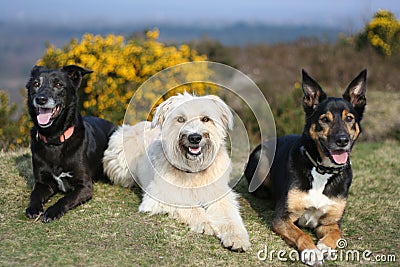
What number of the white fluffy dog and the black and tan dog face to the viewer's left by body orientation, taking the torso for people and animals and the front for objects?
0

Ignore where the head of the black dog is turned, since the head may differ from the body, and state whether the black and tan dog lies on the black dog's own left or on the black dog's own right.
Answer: on the black dog's own left

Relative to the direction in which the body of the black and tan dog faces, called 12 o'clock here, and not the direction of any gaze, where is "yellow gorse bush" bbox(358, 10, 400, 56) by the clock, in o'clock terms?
The yellow gorse bush is roughly at 8 o'clock from the black and tan dog.

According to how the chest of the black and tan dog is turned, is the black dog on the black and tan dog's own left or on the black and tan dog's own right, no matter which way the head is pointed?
on the black and tan dog's own right

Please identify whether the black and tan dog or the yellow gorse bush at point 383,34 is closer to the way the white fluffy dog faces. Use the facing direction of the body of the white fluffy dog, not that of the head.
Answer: the black and tan dog

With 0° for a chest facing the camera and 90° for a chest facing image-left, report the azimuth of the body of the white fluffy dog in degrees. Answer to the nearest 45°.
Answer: approximately 315°

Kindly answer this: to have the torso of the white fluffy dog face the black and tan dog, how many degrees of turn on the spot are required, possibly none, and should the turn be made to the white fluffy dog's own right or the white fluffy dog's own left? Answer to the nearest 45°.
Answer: approximately 45° to the white fluffy dog's own left

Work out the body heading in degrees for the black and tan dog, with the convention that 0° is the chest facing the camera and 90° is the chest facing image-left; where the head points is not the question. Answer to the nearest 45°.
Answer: approximately 315°

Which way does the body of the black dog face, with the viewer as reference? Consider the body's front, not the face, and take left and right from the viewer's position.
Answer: facing the viewer and to the left of the viewer

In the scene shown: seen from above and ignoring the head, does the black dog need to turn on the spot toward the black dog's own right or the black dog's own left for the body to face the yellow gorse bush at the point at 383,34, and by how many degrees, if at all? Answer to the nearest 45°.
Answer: approximately 180°

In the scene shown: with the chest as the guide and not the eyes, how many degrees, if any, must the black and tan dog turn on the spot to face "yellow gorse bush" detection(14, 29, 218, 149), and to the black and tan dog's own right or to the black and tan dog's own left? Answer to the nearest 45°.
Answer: approximately 180°

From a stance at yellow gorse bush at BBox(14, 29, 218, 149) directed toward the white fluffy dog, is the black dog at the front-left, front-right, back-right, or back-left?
front-right

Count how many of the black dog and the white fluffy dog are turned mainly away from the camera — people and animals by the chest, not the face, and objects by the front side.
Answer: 0

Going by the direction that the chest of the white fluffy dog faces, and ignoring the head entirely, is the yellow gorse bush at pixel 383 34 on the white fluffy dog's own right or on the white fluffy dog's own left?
on the white fluffy dog's own left
